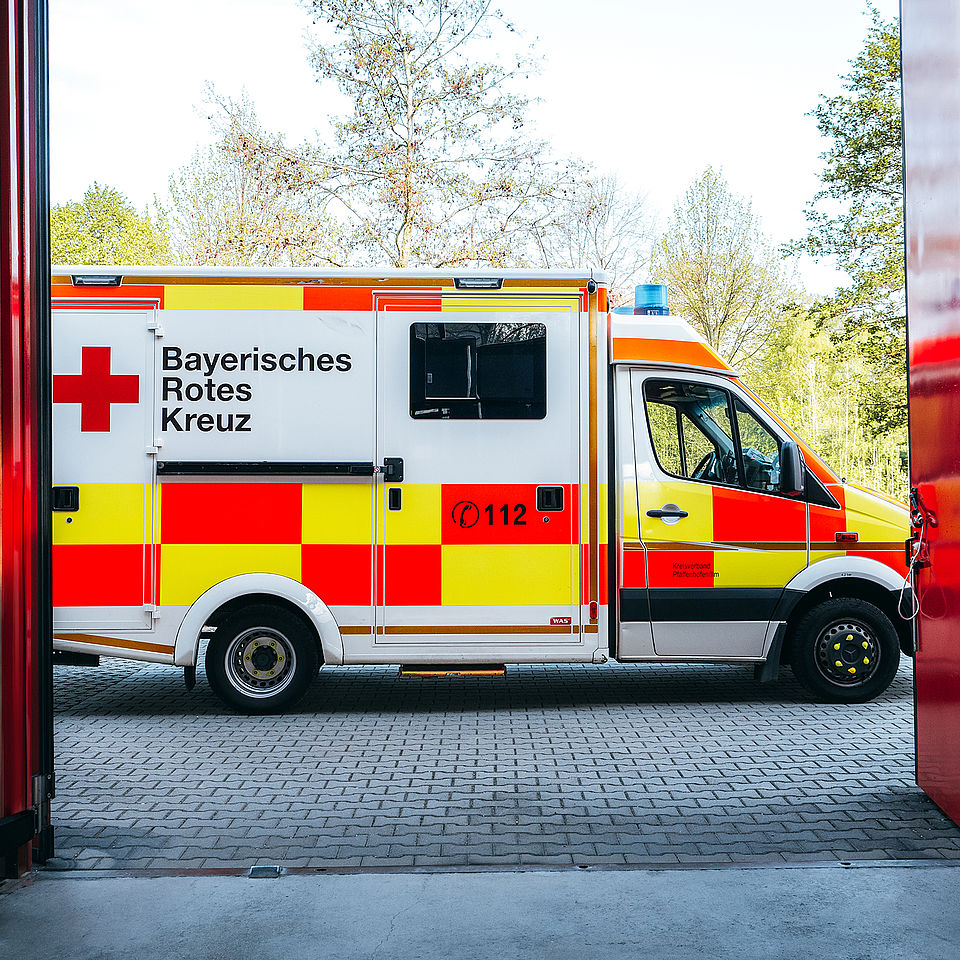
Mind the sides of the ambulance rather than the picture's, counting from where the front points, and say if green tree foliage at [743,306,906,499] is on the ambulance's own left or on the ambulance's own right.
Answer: on the ambulance's own left

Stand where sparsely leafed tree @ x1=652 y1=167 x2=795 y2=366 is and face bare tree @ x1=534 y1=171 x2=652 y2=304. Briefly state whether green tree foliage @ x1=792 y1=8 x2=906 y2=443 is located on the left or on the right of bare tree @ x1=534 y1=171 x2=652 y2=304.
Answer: left

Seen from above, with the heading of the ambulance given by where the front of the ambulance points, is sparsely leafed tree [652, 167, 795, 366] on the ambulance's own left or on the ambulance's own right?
on the ambulance's own left

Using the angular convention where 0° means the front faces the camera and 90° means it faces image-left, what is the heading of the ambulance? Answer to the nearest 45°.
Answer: approximately 270°

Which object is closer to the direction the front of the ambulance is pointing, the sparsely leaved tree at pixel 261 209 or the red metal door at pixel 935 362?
the red metal door

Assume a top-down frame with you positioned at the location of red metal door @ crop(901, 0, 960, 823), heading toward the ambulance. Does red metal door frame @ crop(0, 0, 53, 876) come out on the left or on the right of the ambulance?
left

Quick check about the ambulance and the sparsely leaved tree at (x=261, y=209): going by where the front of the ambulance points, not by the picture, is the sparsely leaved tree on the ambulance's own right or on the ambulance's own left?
on the ambulance's own left
